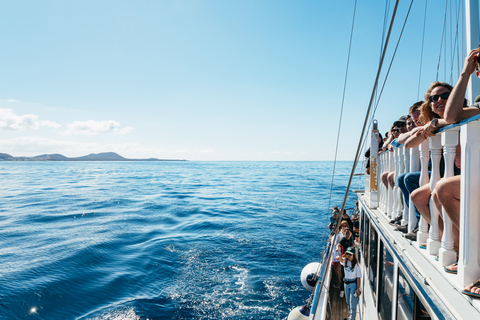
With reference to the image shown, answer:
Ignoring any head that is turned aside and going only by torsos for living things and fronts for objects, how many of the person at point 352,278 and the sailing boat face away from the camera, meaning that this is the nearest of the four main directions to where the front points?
1

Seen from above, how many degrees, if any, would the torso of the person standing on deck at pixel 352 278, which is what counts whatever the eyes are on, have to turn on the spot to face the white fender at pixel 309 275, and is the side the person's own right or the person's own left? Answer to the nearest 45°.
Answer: approximately 90° to the person's own right

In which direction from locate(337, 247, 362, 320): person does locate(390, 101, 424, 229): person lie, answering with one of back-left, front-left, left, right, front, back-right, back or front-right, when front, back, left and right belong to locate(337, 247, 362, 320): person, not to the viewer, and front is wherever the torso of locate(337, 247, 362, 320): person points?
front-left

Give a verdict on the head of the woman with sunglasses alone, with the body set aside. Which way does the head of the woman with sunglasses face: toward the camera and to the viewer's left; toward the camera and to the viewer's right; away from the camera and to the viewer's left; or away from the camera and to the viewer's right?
toward the camera and to the viewer's left

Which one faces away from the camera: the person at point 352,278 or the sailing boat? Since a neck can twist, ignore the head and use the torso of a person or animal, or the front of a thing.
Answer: the sailing boat

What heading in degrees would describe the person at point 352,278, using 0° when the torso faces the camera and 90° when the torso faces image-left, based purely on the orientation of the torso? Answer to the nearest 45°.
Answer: approximately 45°

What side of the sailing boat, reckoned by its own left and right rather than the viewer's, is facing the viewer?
back
